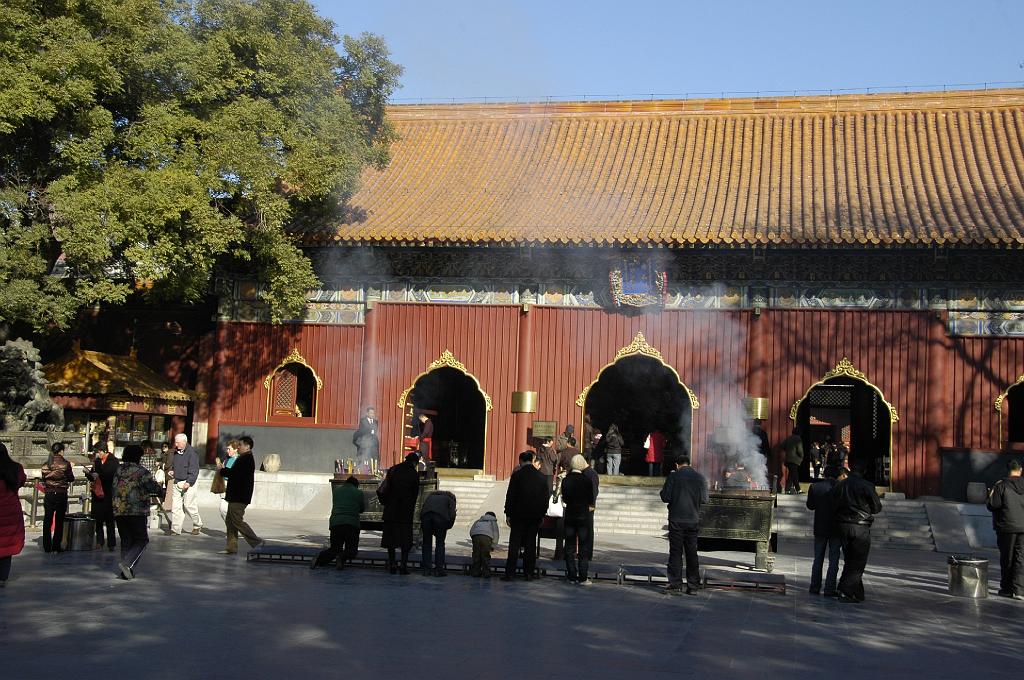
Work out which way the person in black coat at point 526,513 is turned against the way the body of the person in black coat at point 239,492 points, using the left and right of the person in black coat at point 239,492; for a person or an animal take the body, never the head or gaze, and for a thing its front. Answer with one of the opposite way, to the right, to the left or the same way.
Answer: to the right

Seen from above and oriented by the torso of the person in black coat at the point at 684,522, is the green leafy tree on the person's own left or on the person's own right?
on the person's own left

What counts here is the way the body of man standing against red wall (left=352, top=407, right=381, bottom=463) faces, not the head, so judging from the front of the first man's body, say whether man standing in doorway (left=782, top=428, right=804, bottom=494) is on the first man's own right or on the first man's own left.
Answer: on the first man's own left

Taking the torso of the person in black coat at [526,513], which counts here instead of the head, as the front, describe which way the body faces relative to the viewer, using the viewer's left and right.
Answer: facing away from the viewer

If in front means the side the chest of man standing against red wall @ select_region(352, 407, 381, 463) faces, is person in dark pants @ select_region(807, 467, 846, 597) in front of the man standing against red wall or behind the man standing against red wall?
in front

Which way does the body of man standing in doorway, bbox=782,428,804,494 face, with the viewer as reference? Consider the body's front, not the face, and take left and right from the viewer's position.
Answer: facing away from the viewer

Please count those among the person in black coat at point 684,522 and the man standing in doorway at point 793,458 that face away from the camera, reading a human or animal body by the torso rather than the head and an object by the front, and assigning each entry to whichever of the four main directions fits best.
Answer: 2

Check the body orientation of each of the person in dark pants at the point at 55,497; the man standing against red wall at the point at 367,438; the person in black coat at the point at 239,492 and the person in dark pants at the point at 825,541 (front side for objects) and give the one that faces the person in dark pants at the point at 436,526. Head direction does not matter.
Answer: the man standing against red wall

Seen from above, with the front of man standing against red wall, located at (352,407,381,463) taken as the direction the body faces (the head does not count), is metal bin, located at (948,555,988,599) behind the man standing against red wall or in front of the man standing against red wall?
in front

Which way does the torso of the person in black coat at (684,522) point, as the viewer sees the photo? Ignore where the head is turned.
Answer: away from the camera

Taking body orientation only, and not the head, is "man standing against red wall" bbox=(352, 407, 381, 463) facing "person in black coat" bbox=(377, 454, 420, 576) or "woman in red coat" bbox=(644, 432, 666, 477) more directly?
the person in black coat

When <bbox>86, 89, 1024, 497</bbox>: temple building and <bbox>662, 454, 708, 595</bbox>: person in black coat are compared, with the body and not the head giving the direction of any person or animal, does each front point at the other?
yes

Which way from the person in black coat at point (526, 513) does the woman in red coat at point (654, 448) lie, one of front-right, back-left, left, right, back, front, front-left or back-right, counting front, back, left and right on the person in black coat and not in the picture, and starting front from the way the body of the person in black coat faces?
front

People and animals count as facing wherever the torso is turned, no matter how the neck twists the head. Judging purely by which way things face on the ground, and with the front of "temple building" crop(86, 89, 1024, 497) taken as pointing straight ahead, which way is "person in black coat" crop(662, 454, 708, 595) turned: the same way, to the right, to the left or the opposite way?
the opposite way

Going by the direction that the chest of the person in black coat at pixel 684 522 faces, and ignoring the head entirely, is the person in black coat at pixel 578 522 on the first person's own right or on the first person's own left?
on the first person's own left

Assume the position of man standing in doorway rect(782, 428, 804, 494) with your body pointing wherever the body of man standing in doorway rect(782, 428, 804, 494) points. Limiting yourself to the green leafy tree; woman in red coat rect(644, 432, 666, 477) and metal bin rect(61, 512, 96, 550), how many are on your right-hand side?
0
